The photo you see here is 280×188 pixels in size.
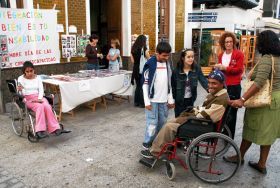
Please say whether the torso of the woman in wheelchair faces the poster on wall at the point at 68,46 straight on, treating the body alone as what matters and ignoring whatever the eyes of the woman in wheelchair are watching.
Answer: no

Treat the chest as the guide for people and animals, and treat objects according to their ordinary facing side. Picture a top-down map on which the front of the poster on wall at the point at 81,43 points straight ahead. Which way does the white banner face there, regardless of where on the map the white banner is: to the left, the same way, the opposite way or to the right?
the same way

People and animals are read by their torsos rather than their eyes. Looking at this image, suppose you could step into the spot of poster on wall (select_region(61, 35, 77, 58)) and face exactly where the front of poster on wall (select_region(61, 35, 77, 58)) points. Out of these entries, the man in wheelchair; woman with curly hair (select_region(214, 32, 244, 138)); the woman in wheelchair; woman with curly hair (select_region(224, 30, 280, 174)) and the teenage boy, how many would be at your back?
0

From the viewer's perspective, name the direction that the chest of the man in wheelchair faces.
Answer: to the viewer's left

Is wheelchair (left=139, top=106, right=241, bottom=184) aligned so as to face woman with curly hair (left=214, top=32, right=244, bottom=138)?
no

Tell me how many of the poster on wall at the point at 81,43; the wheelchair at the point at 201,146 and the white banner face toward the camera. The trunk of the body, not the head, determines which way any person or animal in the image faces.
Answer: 2

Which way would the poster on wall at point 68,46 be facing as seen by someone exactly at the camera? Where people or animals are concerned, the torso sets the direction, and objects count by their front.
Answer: facing the viewer

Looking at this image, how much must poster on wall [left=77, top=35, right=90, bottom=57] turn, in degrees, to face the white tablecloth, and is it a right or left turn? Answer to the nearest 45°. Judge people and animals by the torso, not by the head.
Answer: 0° — it already faces it

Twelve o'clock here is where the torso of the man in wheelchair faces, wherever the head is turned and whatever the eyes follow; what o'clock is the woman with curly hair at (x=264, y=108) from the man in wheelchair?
The woman with curly hair is roughly at 6 o'clock from the man in wheelchair.

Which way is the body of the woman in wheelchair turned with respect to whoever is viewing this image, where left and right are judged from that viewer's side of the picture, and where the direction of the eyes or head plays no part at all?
facing the viewer and to the right of the viewer

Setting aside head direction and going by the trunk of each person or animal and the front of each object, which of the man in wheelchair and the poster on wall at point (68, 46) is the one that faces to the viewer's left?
the man in wheelchair

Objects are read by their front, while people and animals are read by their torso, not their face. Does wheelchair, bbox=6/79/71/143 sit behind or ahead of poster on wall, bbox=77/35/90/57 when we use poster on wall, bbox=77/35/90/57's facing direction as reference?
ahead

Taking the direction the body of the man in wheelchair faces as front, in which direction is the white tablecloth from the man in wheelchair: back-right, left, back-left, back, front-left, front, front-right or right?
front-right

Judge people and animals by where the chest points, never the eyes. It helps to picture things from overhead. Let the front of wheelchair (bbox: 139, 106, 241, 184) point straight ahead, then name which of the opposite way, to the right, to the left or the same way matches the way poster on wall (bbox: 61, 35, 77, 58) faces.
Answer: to the left

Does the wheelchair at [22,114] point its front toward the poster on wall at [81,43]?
no

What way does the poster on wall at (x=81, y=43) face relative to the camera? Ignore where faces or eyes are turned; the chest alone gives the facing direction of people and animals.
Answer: toward the camera

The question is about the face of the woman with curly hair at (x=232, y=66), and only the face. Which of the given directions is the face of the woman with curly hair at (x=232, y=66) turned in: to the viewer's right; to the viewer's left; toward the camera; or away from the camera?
toward the camera

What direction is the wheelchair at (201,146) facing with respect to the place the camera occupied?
facing to the left of the viewer
